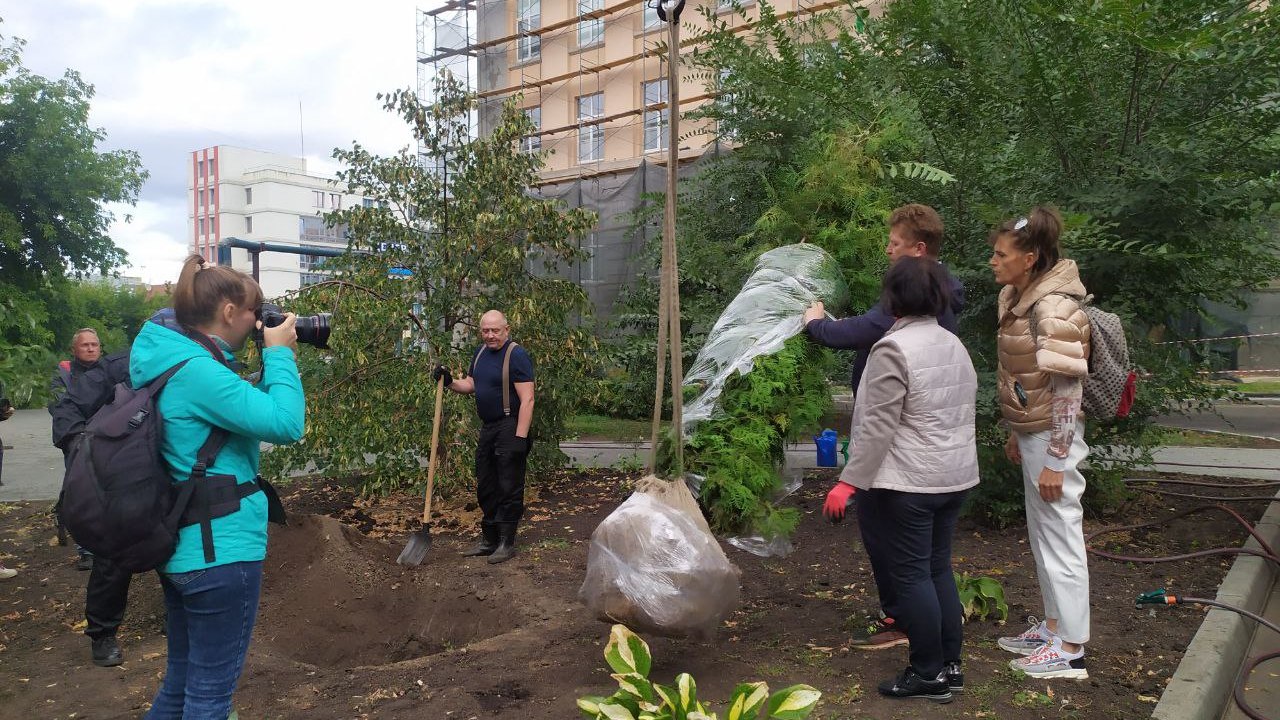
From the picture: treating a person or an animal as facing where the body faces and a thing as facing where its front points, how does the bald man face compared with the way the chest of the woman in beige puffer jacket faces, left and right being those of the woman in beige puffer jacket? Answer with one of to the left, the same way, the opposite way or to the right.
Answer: to the left

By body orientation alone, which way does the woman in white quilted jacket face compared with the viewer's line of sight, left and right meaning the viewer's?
facing away from the viewer and to the left of the viewer

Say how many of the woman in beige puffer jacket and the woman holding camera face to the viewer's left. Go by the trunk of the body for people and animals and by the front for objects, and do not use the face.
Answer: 1

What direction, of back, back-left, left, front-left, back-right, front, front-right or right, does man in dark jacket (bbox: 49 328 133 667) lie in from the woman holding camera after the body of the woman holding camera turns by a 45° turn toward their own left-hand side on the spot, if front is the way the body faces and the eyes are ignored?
front-left

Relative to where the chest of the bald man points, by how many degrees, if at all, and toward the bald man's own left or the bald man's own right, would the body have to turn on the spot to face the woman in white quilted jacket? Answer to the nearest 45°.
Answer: approximately 90° to the bald man's own left

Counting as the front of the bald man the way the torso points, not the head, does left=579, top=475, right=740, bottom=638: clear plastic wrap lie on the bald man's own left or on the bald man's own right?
on the bald man's own left

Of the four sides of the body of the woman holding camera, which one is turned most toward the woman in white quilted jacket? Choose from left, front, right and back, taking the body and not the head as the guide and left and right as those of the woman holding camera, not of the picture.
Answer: front

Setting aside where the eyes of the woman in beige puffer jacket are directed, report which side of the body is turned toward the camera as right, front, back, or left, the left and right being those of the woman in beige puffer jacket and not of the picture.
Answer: left

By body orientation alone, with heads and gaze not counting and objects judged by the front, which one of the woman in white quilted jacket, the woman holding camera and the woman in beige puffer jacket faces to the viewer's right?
the woman holding camera

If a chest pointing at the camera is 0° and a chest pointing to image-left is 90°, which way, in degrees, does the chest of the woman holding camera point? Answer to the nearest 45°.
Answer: approximately 270°

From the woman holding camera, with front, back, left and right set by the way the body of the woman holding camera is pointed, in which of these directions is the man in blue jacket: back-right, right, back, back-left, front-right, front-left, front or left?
front

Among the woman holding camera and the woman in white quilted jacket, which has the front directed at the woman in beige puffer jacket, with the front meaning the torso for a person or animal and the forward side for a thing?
the woman holding camera

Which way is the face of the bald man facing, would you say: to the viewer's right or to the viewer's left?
to the viewer's left

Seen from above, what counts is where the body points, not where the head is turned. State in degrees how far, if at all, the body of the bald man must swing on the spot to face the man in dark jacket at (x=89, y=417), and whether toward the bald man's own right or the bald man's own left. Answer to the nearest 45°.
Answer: approximately 45° to the bald man's own right
